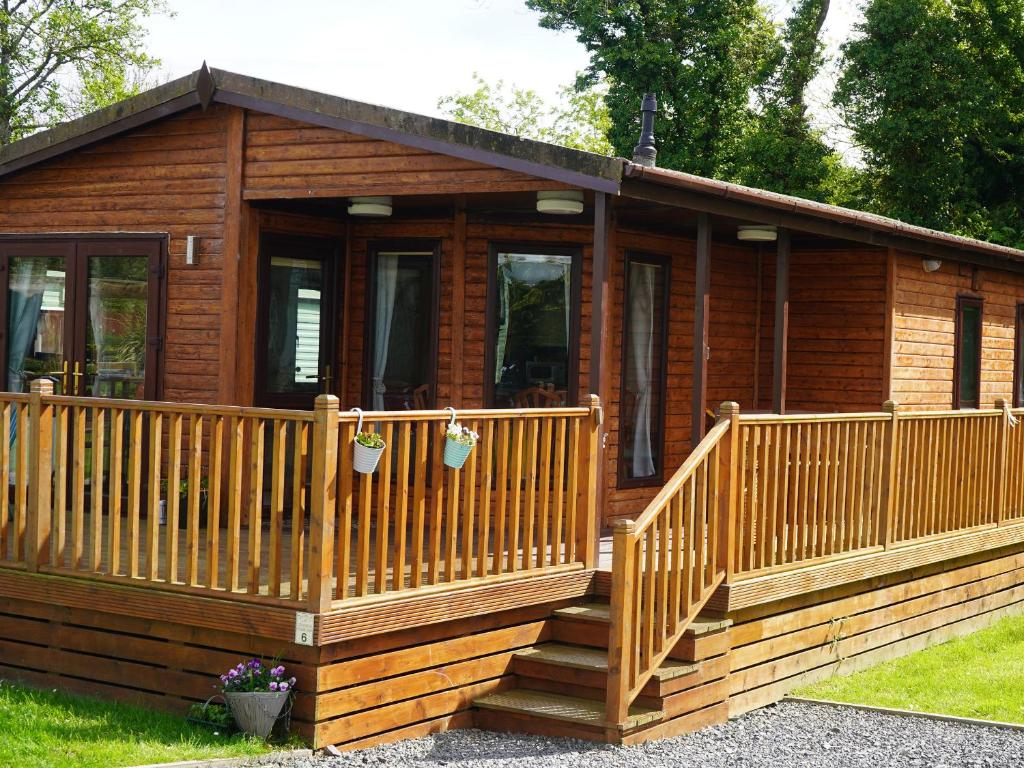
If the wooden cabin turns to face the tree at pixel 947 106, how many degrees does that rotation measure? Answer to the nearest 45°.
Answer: approximately 180°

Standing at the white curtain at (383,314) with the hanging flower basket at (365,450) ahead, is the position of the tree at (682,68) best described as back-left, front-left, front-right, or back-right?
back-left

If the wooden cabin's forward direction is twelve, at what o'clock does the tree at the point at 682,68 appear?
The tree is roughly at 5 o'clock from the wooden cabin.

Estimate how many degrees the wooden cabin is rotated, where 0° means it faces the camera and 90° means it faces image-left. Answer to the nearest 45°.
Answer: approximately 45°

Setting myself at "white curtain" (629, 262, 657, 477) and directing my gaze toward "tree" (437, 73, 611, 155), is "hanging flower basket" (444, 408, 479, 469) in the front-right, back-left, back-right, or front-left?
back-left

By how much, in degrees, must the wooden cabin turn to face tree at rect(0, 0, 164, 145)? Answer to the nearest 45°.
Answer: approximately 90° to its right

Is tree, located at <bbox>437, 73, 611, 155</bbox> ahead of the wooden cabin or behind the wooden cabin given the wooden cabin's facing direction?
behind

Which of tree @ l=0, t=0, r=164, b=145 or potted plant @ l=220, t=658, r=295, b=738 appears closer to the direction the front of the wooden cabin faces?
the potted plant

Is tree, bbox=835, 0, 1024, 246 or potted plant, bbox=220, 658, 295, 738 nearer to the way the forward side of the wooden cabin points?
the potted plant
